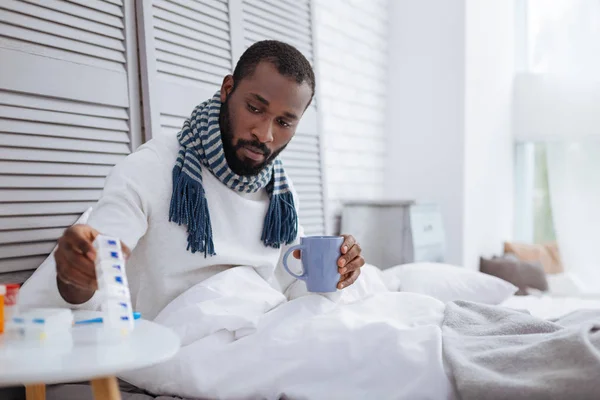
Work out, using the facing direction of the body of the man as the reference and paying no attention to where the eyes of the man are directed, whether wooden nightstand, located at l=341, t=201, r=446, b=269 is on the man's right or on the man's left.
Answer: on the man's left

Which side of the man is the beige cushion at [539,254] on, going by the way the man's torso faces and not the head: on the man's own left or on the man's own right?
on the man's own left

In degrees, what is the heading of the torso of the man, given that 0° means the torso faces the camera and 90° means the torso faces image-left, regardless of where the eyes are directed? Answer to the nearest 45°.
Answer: approximately 315°

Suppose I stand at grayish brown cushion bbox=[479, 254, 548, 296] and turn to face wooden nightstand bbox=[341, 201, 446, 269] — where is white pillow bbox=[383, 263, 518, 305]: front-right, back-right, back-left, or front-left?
front-left

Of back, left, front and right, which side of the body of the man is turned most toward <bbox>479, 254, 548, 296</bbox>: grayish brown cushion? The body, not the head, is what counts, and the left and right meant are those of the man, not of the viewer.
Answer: left

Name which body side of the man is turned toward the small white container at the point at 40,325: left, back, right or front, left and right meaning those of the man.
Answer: right

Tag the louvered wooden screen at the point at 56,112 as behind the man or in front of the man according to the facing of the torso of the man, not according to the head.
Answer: behind

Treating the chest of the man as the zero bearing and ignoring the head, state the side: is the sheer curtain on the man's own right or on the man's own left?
on the man's own left
